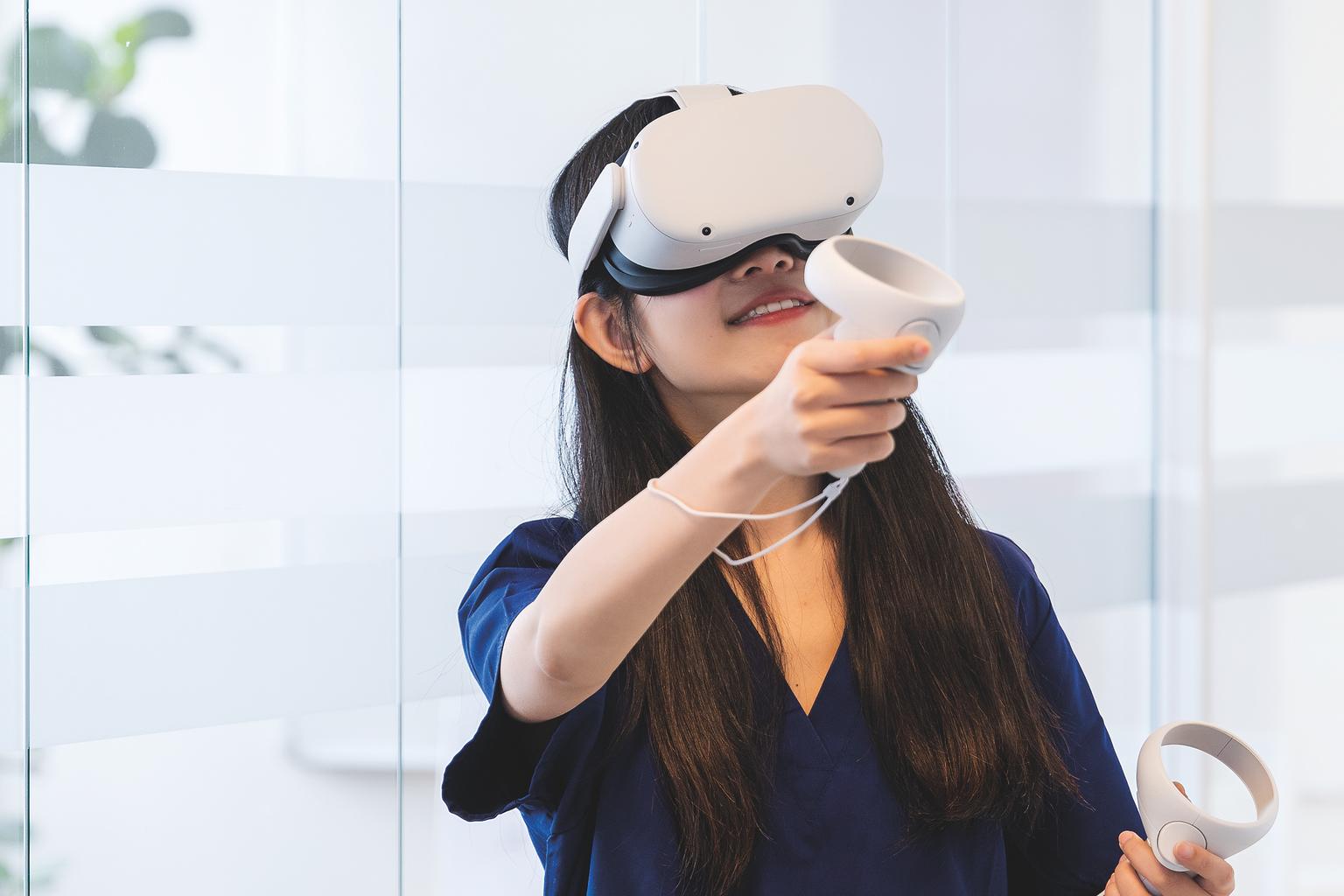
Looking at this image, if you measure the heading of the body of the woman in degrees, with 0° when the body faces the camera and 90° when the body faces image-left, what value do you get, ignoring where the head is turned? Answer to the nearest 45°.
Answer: approximately 0°
